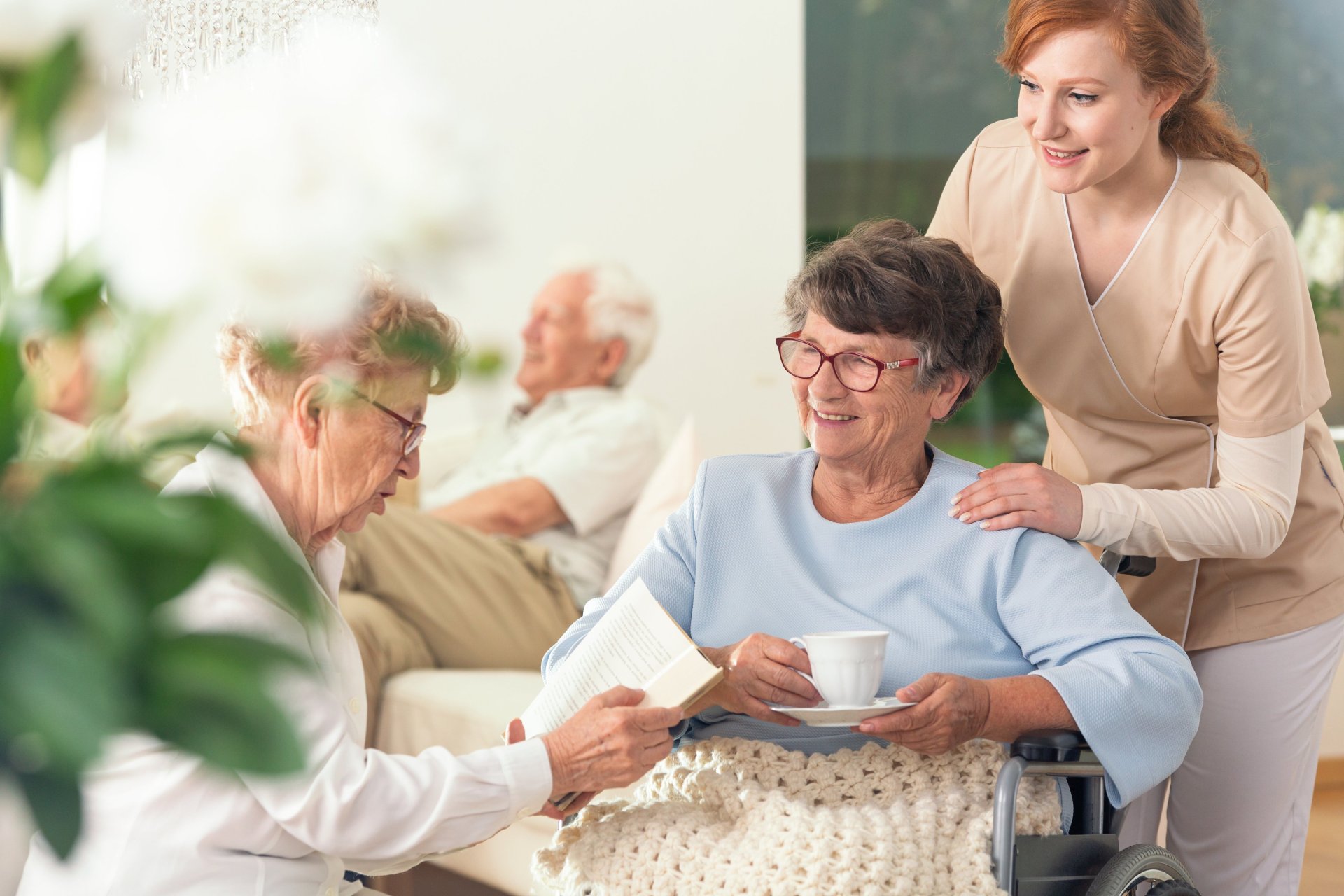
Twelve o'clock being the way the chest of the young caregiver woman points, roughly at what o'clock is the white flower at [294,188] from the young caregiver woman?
The white flower is roughly at 11 o'clock from the young caregiver woman.

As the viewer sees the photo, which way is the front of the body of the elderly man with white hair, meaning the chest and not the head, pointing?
to the viewer's left

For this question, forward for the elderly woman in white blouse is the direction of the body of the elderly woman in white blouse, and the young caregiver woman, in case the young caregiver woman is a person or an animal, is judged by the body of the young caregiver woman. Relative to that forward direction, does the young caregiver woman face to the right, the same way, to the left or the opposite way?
the opposite way

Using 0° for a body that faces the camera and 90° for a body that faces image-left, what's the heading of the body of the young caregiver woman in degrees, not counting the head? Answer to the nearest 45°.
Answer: approximately 45°

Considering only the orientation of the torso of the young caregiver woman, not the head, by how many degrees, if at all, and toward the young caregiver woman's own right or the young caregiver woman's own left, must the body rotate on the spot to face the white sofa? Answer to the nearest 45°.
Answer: approximately 90° to the young caregiver woman's own right

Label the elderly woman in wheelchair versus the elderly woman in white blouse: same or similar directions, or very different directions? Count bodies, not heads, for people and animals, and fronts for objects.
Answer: very different directions

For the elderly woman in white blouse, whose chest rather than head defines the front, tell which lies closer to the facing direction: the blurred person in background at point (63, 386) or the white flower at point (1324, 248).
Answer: the white flower

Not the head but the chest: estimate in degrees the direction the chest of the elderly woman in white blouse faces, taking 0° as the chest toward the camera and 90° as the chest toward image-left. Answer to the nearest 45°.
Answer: approximately 270°

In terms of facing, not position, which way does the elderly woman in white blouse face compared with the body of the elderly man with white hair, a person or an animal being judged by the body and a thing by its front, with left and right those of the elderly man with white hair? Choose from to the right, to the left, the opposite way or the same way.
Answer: the opposite way

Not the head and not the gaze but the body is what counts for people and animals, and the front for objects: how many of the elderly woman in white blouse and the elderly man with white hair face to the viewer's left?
1
